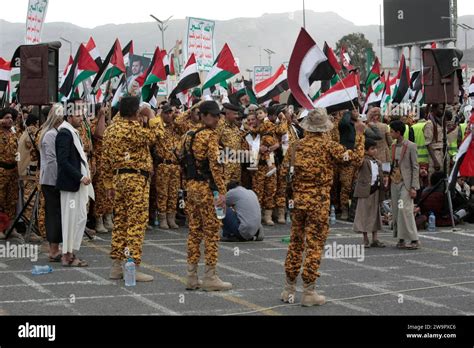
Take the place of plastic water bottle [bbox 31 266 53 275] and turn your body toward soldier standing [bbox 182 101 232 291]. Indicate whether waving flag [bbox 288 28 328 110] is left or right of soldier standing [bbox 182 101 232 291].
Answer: left

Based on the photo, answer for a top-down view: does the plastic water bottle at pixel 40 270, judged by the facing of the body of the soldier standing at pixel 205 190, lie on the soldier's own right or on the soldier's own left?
on the soldier's own left

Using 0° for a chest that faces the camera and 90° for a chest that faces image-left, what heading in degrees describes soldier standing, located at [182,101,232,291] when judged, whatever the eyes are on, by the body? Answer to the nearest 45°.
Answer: approximately 225°

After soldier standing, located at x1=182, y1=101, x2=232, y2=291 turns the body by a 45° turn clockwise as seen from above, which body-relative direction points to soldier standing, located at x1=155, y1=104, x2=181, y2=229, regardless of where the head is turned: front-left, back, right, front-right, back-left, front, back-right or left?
left

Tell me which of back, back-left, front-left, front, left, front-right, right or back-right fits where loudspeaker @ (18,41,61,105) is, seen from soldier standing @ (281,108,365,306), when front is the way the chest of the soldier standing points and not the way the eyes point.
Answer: front-left

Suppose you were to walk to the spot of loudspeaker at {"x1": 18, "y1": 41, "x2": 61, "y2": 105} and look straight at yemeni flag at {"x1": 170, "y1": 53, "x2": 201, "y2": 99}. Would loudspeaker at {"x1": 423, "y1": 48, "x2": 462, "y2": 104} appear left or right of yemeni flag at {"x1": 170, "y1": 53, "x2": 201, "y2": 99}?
right

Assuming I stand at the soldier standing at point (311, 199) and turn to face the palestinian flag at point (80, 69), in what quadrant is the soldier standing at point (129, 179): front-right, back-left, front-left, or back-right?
front-left

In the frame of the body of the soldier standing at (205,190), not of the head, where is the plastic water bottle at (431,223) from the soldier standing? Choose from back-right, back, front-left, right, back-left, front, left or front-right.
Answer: front

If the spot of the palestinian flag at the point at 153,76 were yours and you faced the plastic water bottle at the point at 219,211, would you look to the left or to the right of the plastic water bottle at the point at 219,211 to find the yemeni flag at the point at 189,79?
left

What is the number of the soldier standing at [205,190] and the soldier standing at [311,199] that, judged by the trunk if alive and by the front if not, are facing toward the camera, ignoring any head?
0

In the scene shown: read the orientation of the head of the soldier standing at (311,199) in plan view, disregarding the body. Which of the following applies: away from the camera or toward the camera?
away from the camera

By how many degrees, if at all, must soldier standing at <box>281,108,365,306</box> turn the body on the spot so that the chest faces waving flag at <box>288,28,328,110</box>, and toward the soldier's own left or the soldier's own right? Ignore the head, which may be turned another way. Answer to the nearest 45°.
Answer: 0° — they already face it

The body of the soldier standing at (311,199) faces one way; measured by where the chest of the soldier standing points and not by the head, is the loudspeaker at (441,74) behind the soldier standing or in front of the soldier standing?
in front

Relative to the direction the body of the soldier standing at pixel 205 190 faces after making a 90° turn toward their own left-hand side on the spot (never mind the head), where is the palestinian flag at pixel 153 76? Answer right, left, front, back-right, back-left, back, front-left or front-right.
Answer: front-right

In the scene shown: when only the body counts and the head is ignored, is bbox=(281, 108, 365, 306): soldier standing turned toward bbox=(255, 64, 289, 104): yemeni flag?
yes

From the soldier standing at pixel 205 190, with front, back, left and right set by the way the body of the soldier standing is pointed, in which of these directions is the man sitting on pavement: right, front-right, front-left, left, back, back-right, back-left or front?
front-left

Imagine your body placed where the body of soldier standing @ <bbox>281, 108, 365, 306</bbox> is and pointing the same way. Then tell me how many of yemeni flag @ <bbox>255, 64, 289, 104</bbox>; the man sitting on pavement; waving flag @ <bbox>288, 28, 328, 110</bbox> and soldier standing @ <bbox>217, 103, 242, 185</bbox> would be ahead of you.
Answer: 4

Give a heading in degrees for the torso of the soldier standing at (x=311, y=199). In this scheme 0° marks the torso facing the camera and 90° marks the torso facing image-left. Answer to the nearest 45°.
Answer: approximately 180°
